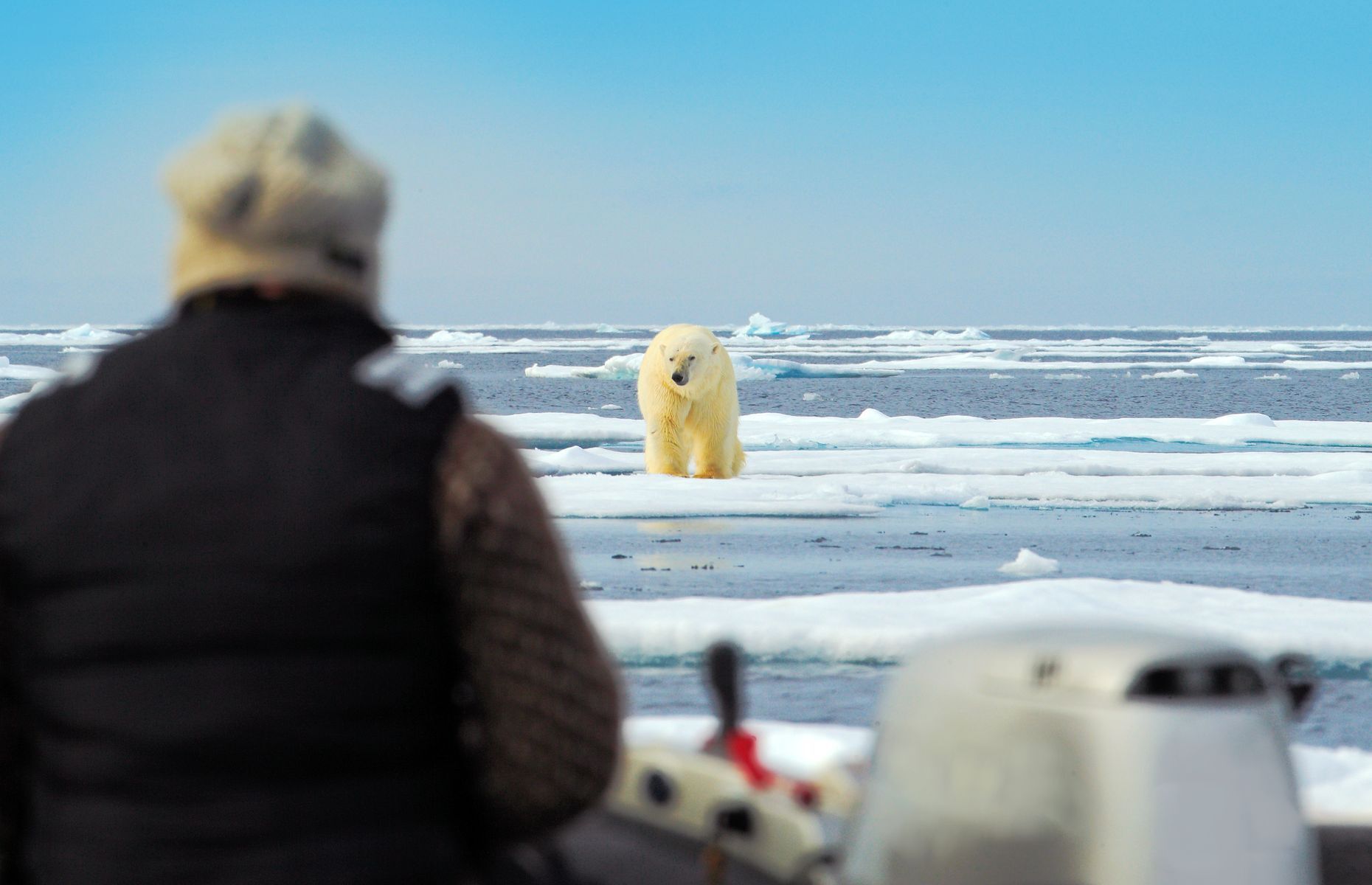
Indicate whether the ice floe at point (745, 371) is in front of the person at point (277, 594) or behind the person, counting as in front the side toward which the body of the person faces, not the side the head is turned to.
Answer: in front

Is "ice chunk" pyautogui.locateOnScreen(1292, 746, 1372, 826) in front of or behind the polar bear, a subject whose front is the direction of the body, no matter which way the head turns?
in front

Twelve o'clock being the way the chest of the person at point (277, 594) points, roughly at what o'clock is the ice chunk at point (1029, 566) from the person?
The ice chunk is roughly at 1 o'clock from the person.

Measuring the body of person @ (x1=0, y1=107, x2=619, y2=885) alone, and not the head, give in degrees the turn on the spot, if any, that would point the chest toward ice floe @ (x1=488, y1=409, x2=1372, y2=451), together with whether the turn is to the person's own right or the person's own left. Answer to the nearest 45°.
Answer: approximately 45° to the person's own right

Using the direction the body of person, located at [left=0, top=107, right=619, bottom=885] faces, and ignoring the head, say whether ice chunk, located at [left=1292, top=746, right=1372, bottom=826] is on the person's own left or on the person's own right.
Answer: on the person's own right

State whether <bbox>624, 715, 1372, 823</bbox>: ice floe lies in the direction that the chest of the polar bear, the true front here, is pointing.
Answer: yes

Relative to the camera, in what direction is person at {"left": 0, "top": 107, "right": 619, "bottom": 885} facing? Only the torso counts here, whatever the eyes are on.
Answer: away from the camera

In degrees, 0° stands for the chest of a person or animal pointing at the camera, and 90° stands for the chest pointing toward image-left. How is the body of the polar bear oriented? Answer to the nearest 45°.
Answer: approximately 0°

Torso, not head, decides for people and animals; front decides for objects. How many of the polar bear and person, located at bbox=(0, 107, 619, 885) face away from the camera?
1

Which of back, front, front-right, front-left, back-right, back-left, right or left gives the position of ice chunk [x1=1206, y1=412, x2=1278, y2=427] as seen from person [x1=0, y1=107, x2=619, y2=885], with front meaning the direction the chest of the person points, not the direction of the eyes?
front-right

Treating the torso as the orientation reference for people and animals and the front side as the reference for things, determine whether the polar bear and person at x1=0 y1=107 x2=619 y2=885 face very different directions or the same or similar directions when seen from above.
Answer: very different directions

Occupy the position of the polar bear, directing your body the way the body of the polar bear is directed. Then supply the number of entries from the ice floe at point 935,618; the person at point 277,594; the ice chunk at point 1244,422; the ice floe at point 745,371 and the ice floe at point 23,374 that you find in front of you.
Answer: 2
